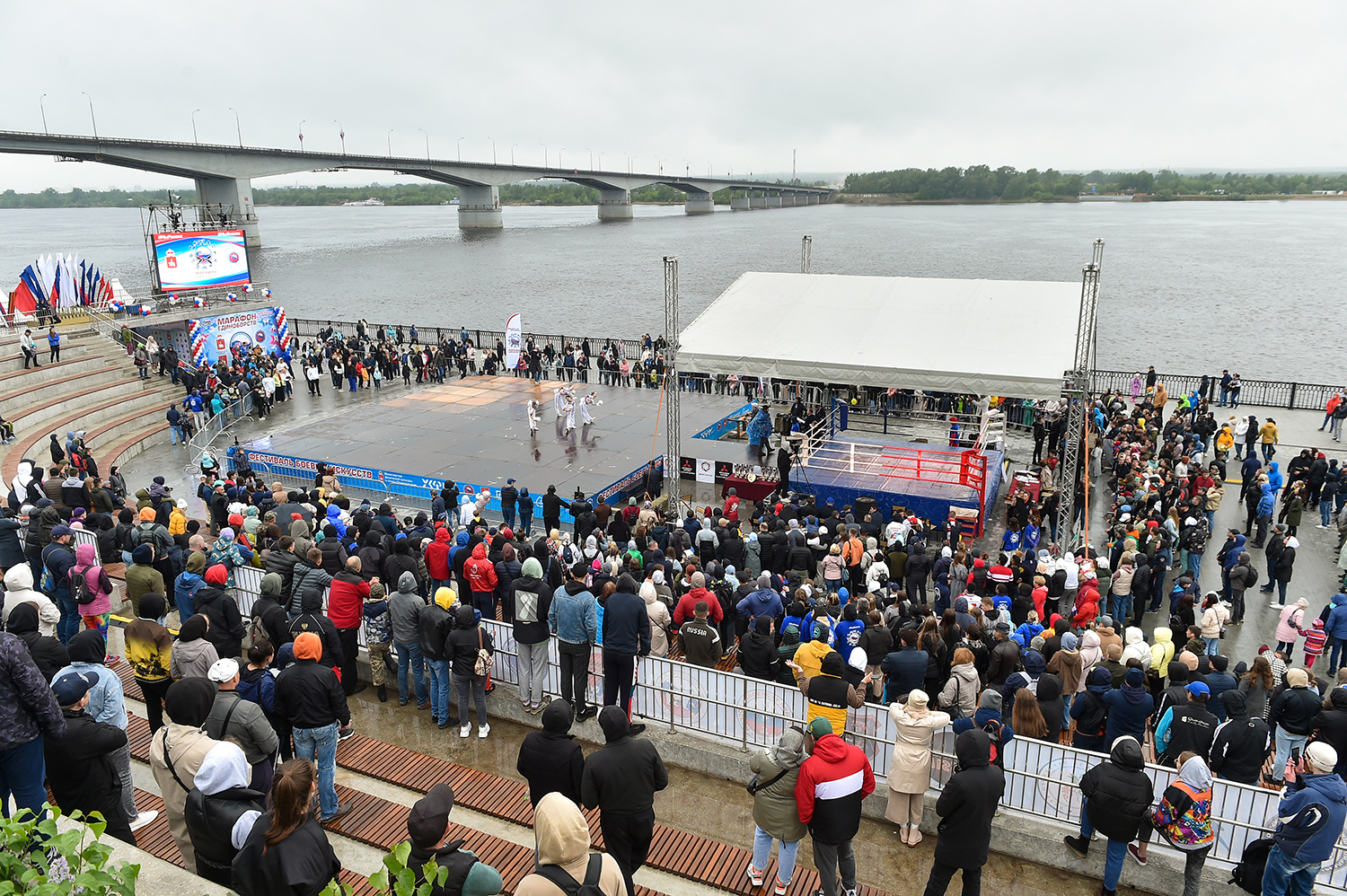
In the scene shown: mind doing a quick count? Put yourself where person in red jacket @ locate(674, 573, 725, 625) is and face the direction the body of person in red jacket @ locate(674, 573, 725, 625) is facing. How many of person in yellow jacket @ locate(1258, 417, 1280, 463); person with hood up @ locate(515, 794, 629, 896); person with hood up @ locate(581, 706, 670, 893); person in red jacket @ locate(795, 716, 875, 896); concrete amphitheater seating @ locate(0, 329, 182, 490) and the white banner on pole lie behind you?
3

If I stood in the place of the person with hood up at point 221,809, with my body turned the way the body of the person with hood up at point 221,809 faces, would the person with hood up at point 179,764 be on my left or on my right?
on my left

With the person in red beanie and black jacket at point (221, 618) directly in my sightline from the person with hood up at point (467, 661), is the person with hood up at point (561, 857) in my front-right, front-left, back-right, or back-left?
back-left

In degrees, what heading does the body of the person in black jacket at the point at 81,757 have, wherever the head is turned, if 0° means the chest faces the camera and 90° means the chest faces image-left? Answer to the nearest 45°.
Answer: approximately 225°

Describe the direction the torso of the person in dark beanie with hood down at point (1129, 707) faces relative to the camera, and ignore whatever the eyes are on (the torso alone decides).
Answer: away from the camera

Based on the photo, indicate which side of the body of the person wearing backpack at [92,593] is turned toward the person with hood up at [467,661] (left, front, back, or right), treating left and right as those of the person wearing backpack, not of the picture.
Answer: right

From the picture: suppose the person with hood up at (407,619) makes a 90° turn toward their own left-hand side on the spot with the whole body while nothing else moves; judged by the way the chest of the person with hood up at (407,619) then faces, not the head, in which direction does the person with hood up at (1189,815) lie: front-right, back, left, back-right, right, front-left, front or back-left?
back-left

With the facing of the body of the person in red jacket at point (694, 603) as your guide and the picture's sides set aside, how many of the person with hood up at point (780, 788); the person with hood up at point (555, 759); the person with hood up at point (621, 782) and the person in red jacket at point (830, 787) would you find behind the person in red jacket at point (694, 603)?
4

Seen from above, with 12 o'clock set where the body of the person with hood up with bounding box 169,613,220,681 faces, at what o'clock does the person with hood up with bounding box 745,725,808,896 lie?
the person with hood up with bounding box 745,725,808,896 is roughly at 3 o'clock from the person with hood up with bounding box 169,613,220,681.

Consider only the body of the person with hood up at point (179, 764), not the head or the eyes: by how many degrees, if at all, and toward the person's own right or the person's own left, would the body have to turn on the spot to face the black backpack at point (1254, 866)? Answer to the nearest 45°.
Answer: approximately 90° to the person's own right

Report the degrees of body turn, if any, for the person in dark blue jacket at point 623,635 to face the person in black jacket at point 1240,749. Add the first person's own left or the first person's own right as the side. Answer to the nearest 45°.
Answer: approximately 90° to the first person's own right

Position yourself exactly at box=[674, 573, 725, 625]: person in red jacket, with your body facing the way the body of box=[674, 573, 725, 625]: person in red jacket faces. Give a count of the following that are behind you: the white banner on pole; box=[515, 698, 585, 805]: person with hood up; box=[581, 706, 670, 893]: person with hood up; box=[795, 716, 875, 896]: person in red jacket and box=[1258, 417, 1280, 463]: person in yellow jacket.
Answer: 3
